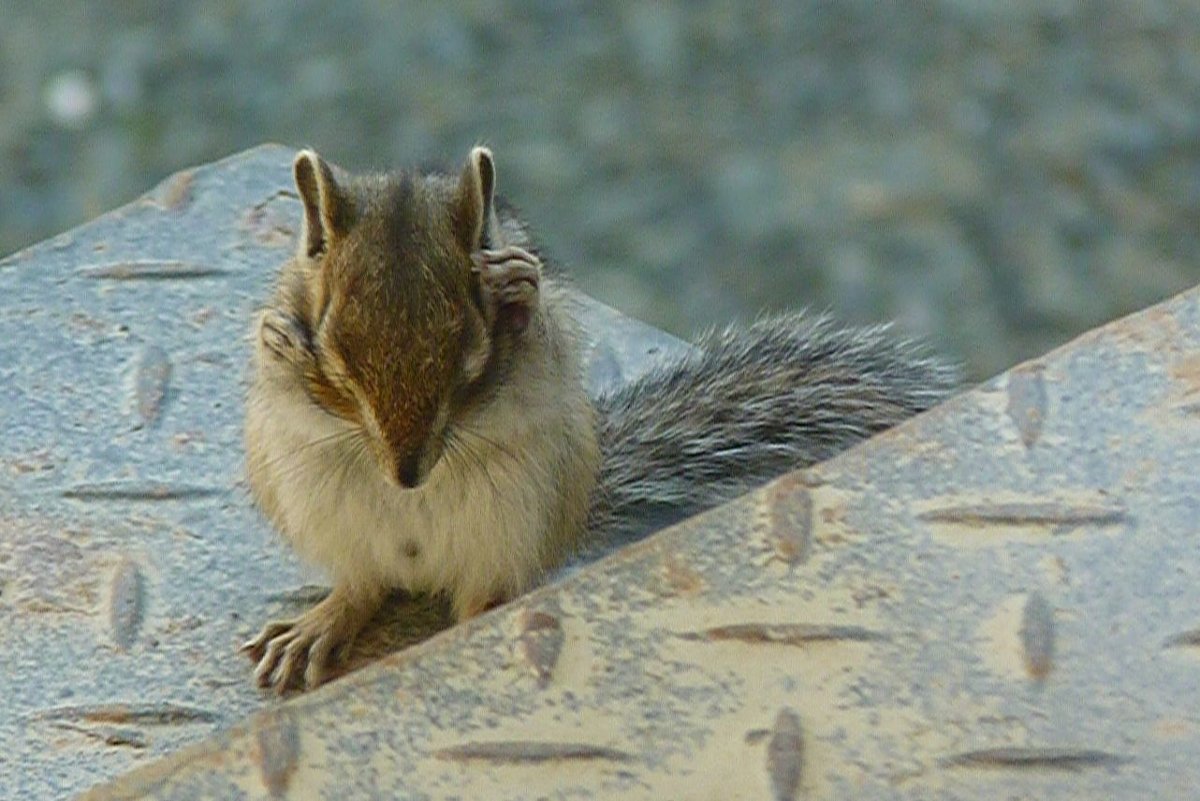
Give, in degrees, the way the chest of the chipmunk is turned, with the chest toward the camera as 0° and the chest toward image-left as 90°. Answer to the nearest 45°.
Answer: approximately 0°
